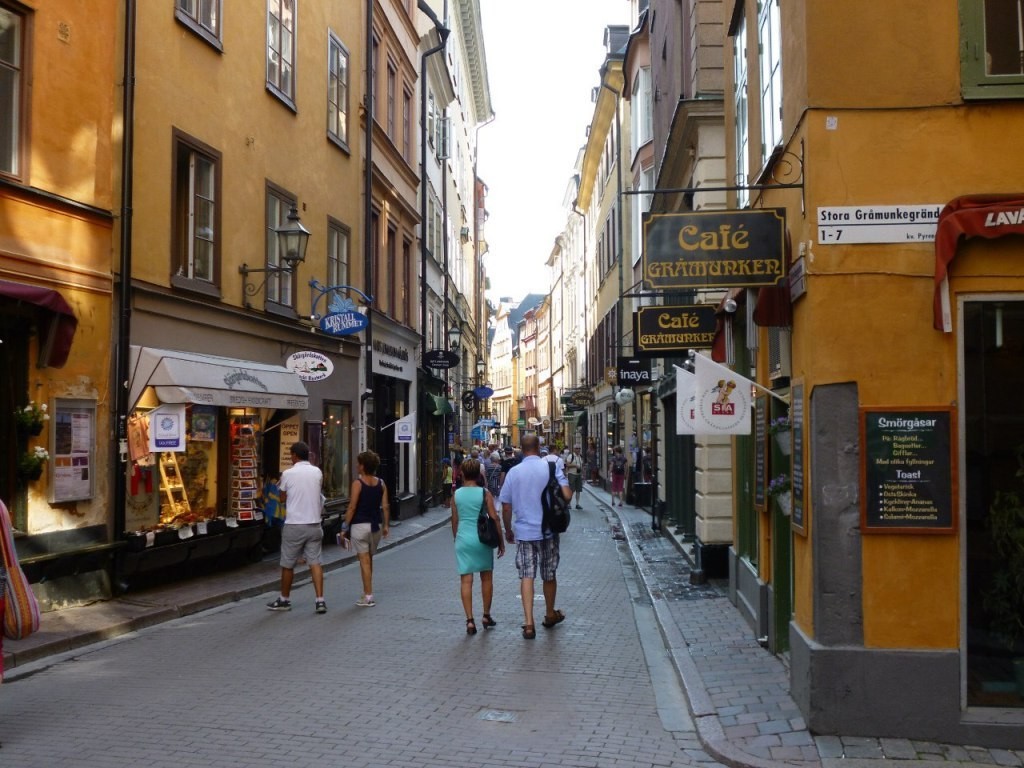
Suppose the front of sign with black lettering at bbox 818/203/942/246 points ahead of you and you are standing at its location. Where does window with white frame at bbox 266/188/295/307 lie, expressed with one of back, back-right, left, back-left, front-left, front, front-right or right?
back-right

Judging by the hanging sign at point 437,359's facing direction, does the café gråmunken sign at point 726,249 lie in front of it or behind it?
in front

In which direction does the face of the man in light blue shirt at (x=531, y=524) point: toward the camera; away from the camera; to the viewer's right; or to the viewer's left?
away from the camera

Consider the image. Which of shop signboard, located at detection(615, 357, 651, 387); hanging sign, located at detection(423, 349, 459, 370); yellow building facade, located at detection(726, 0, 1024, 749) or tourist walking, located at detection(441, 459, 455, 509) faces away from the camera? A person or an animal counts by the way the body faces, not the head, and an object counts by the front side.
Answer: the tourist walking

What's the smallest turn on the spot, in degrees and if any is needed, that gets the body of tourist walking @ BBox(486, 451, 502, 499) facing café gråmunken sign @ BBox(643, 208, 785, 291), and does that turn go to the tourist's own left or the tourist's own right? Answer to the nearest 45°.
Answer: approximately 180°

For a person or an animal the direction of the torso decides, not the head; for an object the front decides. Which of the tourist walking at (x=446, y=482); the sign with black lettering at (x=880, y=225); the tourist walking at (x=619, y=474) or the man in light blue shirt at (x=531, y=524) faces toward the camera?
the sign with black lettering

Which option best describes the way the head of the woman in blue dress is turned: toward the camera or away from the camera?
away from the camera

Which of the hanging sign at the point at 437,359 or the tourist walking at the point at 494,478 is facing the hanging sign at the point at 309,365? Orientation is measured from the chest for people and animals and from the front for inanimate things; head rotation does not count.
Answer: the hanging sign at the point at 437,359

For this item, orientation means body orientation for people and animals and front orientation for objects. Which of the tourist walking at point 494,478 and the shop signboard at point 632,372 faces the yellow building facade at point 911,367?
the shop signboard

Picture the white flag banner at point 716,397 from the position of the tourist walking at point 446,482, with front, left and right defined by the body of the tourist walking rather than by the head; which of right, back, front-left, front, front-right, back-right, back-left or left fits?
back

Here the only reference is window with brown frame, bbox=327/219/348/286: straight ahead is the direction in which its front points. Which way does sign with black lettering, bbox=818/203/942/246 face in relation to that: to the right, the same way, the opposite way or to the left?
to the right

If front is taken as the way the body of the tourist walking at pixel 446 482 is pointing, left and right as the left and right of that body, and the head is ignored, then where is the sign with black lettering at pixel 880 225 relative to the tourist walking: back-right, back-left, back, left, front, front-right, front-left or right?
back

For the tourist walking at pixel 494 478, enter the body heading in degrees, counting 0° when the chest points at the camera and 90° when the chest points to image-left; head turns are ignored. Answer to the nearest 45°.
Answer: approximately 180°

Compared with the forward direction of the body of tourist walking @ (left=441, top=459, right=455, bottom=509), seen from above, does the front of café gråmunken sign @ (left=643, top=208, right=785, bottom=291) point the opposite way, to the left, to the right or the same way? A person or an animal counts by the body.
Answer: the opposite way

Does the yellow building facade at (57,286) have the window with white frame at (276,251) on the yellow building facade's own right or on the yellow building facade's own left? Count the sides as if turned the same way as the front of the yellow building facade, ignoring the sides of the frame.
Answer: on the yellow building facade's own left

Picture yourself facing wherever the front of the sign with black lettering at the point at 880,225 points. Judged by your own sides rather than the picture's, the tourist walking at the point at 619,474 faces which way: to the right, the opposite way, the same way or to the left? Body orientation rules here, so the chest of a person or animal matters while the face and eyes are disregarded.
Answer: the opposite way

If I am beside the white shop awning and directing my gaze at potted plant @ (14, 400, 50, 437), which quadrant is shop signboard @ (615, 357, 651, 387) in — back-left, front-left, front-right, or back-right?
back-left

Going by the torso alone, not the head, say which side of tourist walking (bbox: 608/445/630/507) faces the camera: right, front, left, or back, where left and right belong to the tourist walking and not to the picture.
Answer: back

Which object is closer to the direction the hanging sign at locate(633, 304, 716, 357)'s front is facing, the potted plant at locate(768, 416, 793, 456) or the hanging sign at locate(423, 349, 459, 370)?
the potted plant
